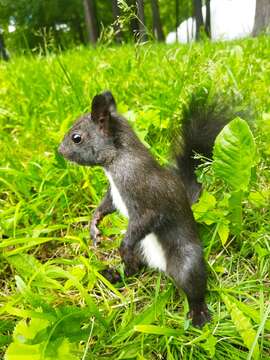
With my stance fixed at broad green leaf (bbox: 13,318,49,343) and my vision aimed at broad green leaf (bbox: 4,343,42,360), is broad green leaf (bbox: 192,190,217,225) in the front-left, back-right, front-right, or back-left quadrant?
back-left

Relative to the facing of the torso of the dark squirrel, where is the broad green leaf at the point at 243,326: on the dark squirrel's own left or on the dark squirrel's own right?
on the dark squirrel's own left

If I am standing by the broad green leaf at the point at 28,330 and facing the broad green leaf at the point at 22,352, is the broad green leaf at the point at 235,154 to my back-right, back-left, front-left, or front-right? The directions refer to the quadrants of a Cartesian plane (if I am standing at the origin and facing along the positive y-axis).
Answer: back-left

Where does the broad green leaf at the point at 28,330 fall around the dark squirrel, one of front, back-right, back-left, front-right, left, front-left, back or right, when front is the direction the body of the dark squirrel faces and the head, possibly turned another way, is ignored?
front-left

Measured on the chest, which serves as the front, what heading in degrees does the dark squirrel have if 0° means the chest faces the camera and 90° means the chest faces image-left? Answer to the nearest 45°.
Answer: approximately 90°

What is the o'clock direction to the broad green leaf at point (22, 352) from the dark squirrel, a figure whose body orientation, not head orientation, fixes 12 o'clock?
The broad green leaf is roughly at 10 o'clock from the dark squirrel.
